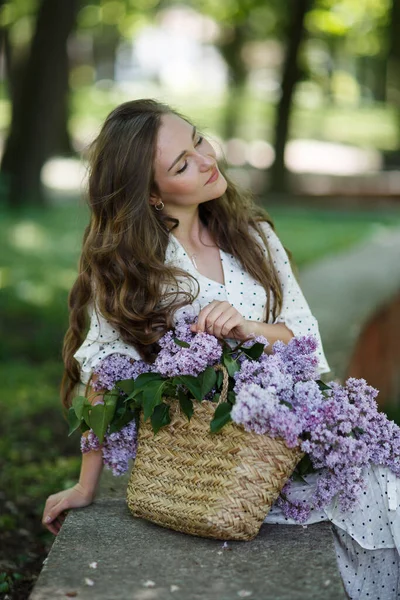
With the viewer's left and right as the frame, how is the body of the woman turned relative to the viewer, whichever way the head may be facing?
facing the viewer and to the right of the viewer
